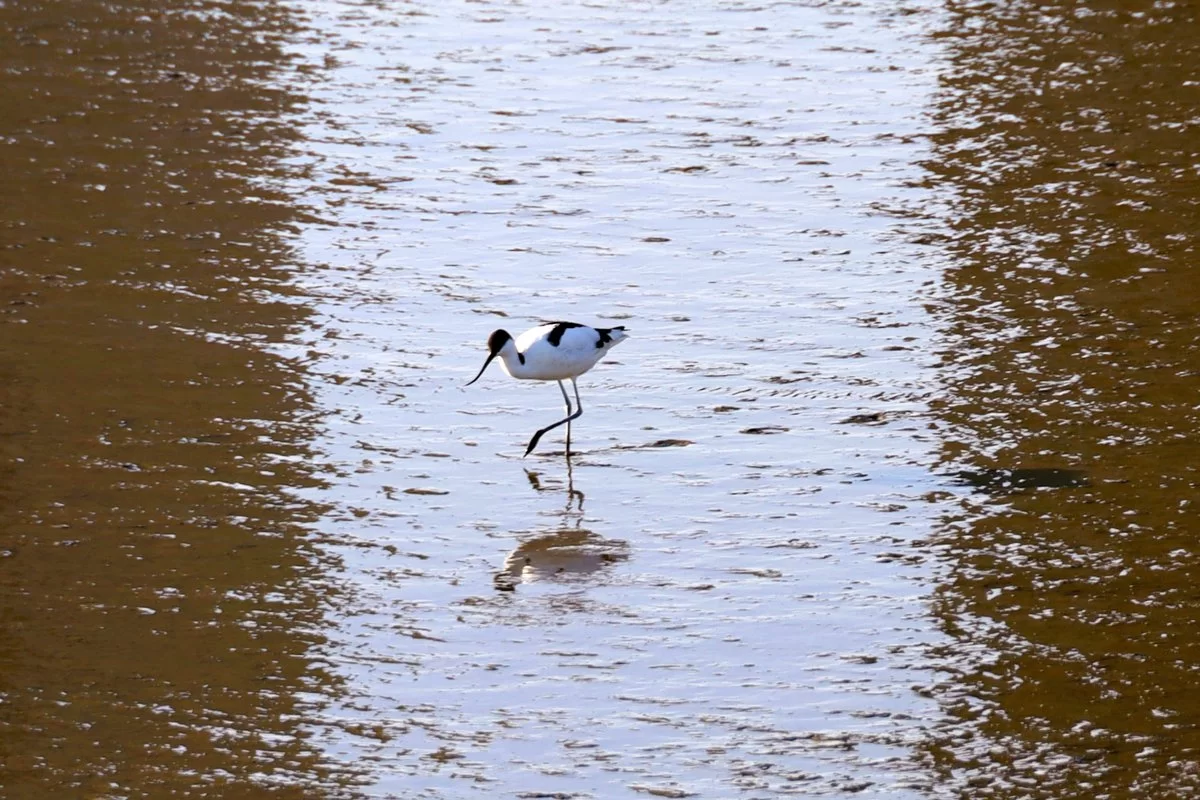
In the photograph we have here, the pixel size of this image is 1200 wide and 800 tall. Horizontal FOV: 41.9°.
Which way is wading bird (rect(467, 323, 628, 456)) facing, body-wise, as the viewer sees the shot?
to the viewer's left
